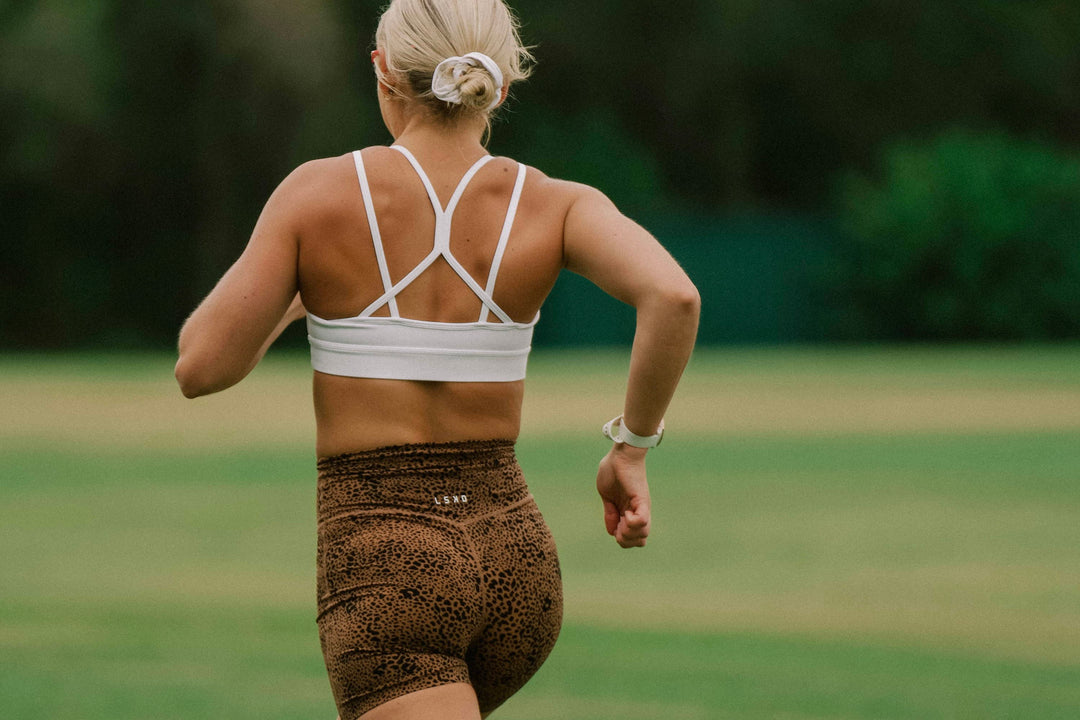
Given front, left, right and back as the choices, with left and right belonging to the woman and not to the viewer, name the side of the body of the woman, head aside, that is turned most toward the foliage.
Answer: front

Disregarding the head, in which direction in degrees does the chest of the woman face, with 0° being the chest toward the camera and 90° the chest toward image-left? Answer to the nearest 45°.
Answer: approximately 180°

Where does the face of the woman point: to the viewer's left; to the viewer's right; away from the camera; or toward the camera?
away from the camera
